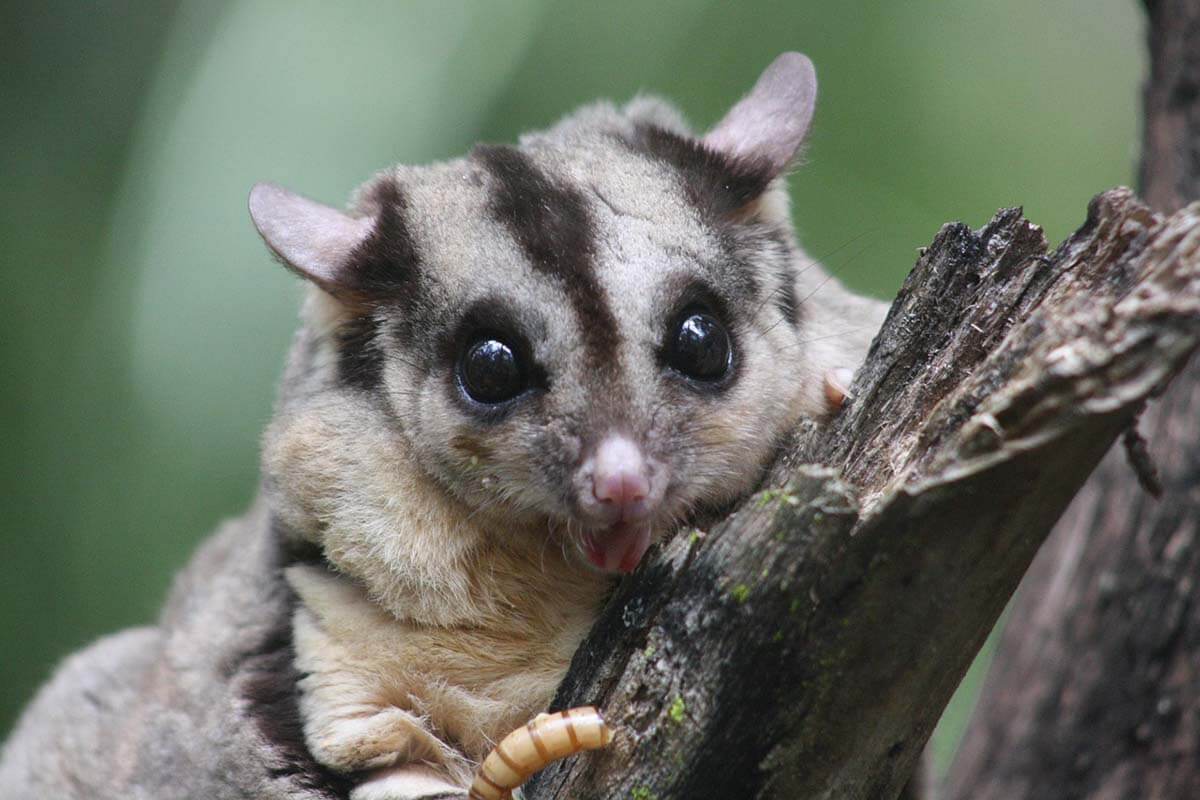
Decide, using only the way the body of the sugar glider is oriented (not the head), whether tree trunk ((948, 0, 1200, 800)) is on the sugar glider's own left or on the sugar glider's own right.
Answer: on the sugar glider's own left

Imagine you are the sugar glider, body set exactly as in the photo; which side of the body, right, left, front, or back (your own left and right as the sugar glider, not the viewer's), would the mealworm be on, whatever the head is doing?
front

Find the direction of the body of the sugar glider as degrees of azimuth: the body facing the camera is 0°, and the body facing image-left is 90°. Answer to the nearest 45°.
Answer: approximately 315°
